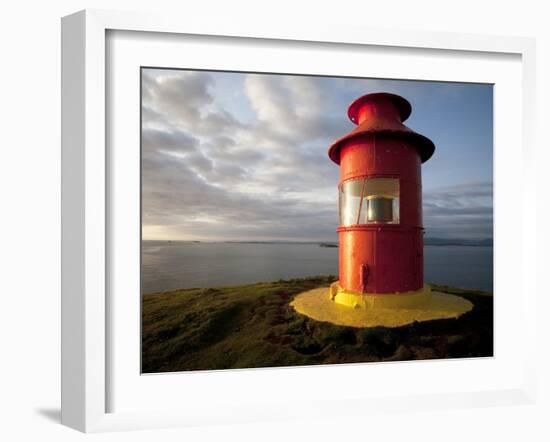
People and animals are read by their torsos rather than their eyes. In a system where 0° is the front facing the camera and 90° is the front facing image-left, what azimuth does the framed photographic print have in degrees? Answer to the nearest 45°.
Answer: approximately 315°
